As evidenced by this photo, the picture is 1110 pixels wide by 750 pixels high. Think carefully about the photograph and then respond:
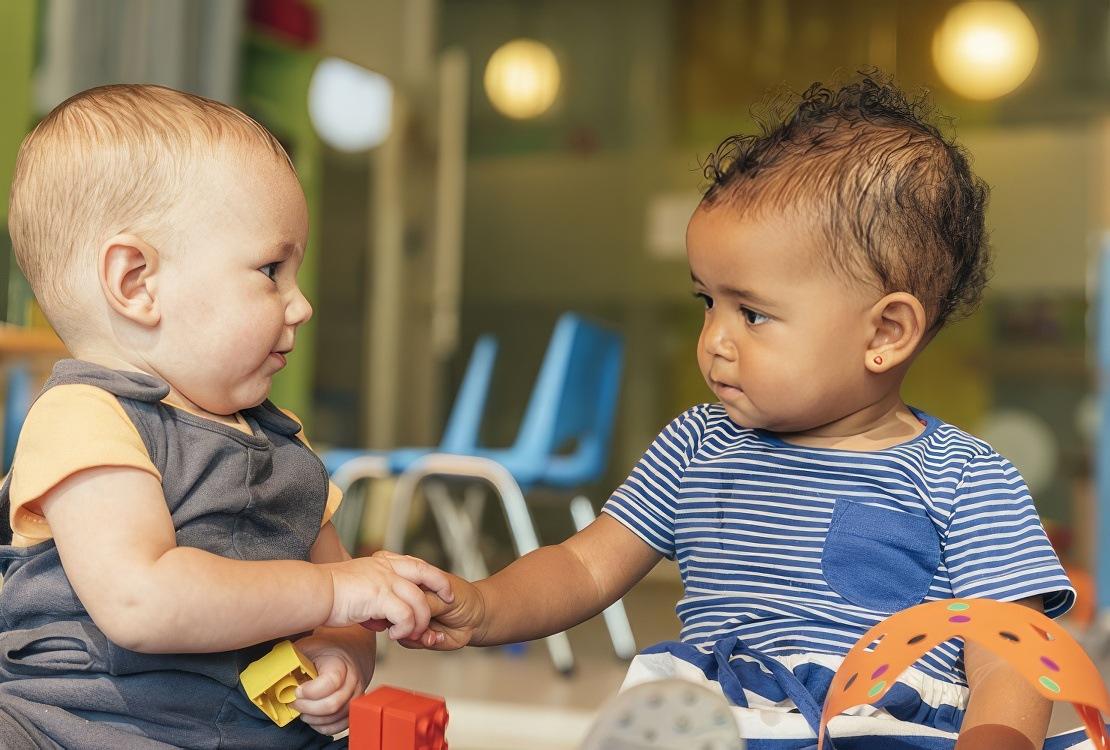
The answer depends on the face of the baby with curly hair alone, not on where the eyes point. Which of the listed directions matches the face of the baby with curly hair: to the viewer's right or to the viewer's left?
to the viewer's left

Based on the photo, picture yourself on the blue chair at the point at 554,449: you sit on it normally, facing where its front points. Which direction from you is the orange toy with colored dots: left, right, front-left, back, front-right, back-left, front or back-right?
back-left

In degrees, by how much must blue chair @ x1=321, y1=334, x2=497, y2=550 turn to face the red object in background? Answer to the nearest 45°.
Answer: approximately 90° to its right

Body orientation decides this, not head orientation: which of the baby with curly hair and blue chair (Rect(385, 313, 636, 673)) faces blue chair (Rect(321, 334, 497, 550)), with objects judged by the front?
blue chair (Rect(385, 313, 636, 673))

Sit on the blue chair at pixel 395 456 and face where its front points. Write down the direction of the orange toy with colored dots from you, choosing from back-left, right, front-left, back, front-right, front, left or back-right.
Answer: left

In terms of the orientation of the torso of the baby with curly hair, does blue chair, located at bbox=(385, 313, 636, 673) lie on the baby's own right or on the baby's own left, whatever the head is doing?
on the baby's own right

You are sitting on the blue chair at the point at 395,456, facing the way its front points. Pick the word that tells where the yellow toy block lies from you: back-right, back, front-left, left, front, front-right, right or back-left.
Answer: left

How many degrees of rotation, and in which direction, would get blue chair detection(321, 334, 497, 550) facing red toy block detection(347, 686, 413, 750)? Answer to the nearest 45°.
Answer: approximately 90° to its left

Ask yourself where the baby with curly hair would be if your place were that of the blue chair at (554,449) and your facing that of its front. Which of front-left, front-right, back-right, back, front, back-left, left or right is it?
back-left

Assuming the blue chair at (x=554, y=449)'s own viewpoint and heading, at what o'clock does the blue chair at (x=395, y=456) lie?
the blue chair at (x=395, y=456) is roughly at 12 o'clock from the blue chair at (x=554, y=449).

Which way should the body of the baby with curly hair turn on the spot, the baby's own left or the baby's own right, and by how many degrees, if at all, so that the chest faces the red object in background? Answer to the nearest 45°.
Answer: approximately 90° to the baby's own right

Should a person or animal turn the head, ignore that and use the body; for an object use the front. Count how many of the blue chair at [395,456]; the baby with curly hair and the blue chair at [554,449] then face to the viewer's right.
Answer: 0

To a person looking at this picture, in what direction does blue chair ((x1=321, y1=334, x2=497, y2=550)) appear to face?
facing to the left of the viewer

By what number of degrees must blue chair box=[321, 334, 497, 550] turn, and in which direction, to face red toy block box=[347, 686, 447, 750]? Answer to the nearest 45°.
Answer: approximately 90° to its left

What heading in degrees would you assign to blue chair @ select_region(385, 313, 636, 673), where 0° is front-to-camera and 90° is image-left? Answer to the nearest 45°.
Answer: approximately 135°
